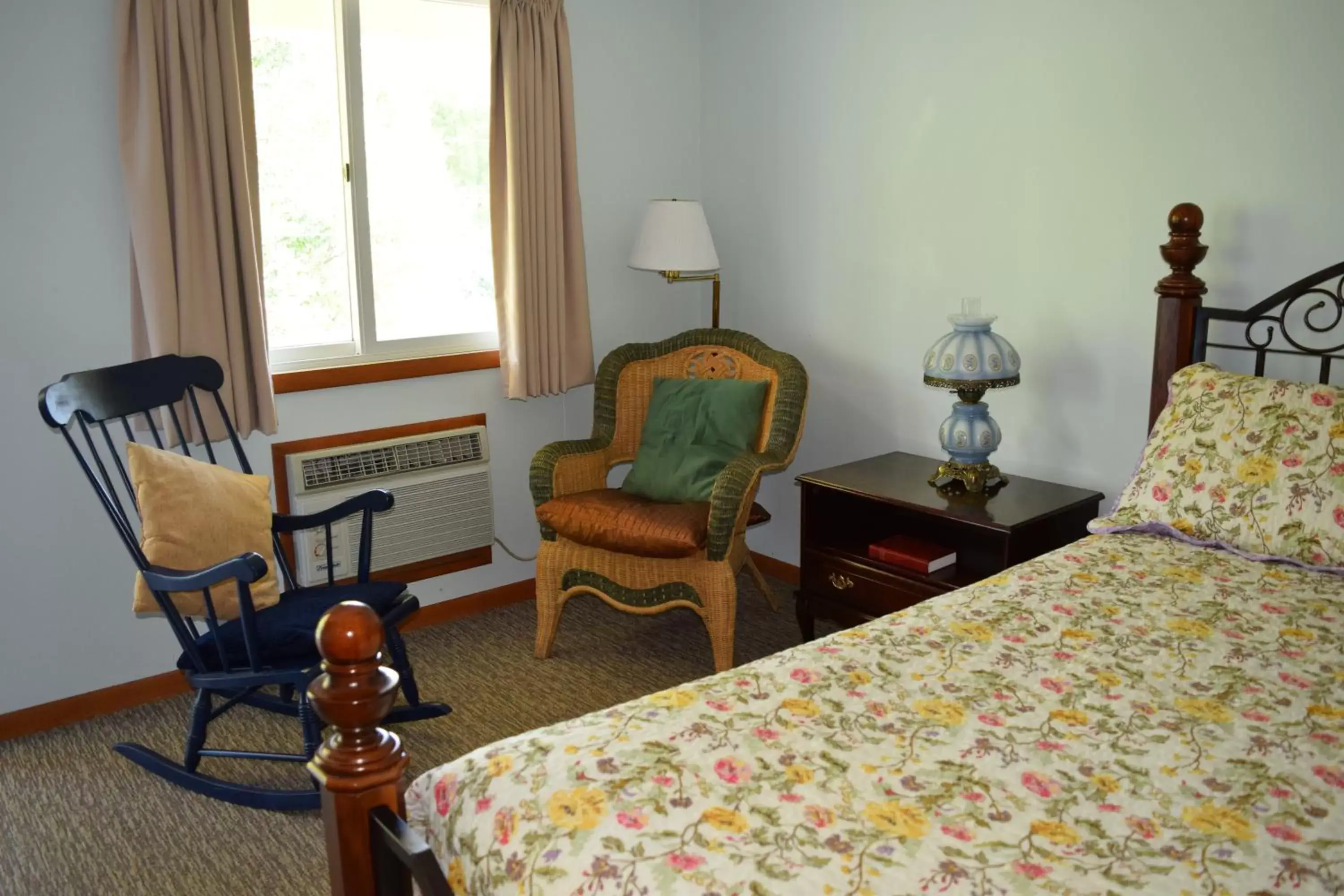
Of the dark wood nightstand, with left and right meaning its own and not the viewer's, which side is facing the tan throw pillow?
front

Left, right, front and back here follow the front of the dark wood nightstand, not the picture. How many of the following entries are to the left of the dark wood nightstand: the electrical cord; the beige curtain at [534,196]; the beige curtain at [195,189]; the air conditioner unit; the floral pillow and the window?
1

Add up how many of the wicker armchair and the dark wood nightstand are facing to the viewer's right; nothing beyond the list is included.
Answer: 0

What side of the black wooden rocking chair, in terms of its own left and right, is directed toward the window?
left

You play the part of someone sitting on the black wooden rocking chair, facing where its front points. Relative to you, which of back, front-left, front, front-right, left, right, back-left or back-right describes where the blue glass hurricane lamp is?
front-left

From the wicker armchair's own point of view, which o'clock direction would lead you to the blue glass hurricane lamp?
The blue glass hurricane lamp is roughly at 8 o'clock from the wicker armchair.

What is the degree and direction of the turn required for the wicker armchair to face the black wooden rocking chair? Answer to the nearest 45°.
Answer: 0° — it already faces it

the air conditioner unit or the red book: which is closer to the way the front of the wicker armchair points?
the air conditioner unit

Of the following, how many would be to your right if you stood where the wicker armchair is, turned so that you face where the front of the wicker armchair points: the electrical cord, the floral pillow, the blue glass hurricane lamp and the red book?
1

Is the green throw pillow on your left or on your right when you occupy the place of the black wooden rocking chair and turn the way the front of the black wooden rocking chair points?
on your left

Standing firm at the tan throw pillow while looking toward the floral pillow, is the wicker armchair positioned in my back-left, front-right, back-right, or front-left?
front-left

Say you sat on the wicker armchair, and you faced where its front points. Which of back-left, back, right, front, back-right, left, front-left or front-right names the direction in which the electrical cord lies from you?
right

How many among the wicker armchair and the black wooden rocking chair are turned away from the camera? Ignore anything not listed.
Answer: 0

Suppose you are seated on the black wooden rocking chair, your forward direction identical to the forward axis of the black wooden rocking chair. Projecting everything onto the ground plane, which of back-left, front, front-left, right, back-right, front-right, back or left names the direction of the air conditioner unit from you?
left

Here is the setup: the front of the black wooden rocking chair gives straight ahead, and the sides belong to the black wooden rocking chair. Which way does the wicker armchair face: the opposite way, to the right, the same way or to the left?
to the right

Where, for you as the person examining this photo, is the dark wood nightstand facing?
facing the viewer and to the left of the viewer

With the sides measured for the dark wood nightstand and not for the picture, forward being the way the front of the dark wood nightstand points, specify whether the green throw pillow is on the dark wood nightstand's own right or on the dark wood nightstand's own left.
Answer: on the dark wood nightstand's own right
